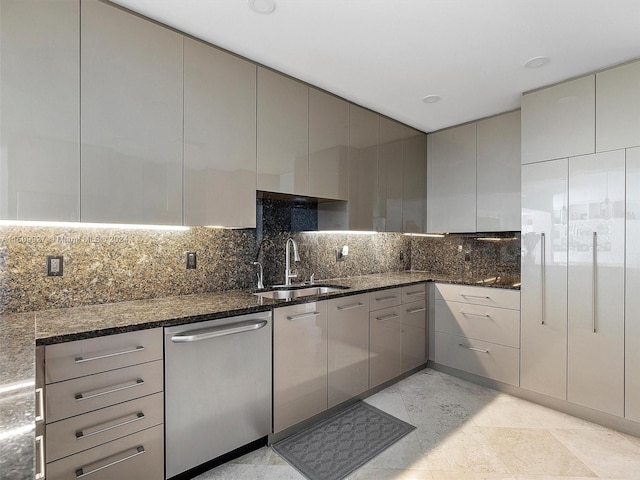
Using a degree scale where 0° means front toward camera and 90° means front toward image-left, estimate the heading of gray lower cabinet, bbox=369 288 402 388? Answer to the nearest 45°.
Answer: approximately 315°

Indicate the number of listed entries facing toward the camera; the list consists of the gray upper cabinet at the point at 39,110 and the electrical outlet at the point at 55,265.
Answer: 2

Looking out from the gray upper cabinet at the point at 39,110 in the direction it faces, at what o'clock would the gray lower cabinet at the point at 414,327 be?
The gray lower cabinet is roughly at 9 o'clock from the gray upper cabinet.

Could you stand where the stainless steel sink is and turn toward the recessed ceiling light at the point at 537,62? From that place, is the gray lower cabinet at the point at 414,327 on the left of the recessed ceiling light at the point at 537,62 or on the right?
left

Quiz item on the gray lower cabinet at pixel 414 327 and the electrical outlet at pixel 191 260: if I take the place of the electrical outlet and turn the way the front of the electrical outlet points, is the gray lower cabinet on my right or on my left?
on my left

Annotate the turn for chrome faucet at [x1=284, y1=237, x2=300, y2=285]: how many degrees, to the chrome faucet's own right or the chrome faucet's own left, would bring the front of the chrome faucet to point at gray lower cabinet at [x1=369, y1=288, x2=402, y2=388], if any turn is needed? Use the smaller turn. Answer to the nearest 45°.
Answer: approximately 45° to the chrome faucet's own left

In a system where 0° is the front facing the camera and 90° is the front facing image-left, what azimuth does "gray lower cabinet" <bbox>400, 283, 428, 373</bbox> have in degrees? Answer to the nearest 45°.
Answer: approximately 315°

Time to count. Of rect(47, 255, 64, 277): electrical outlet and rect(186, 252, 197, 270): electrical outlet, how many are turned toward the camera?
2

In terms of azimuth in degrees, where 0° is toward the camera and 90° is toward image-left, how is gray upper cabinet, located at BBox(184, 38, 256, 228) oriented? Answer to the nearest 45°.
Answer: approximately 315°

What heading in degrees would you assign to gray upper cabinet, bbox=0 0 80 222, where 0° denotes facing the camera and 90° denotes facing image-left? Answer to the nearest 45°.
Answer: approximately 0°
